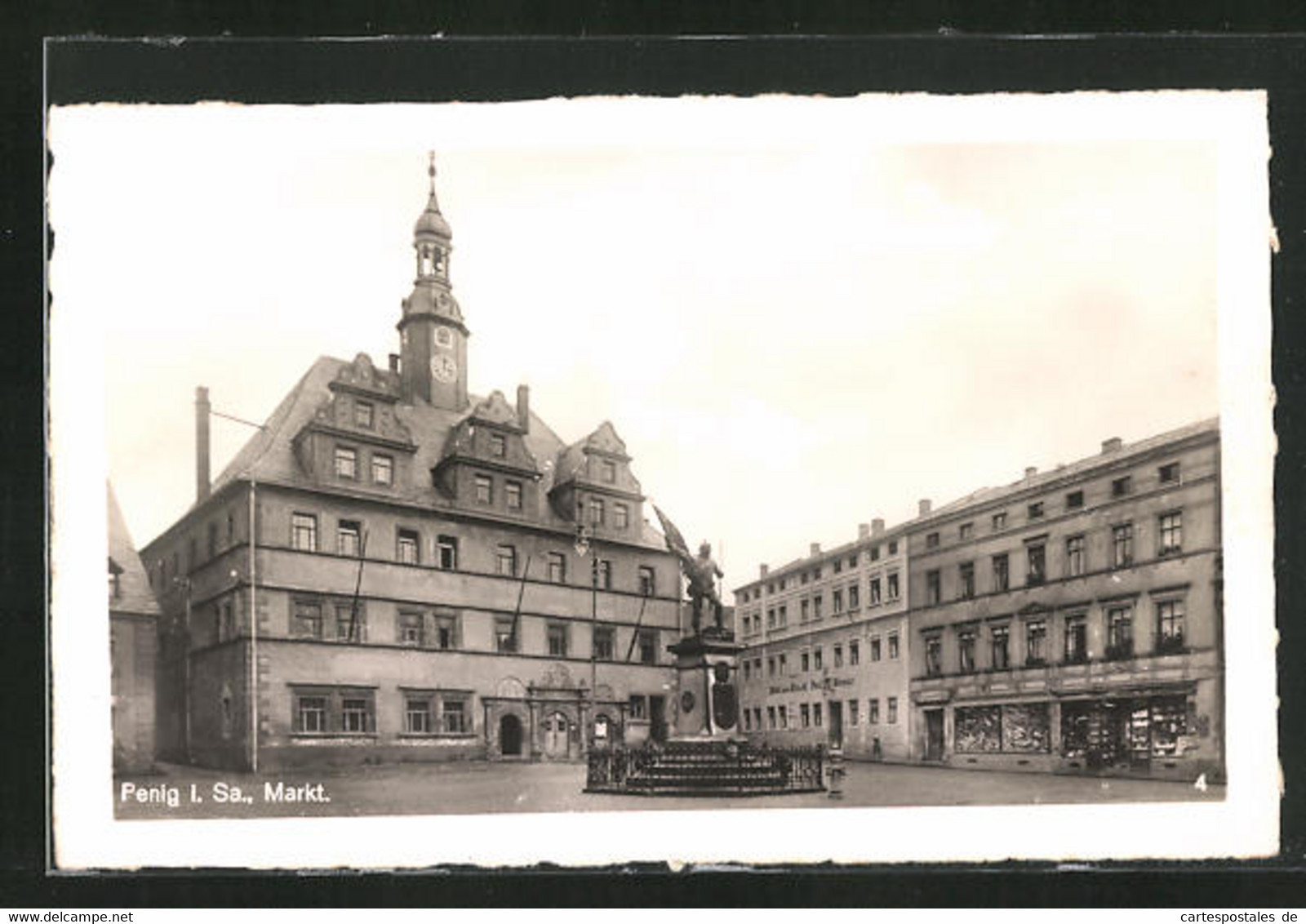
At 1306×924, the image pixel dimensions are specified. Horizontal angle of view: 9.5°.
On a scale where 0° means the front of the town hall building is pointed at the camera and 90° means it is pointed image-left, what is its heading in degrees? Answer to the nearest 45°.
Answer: approximately 315°
